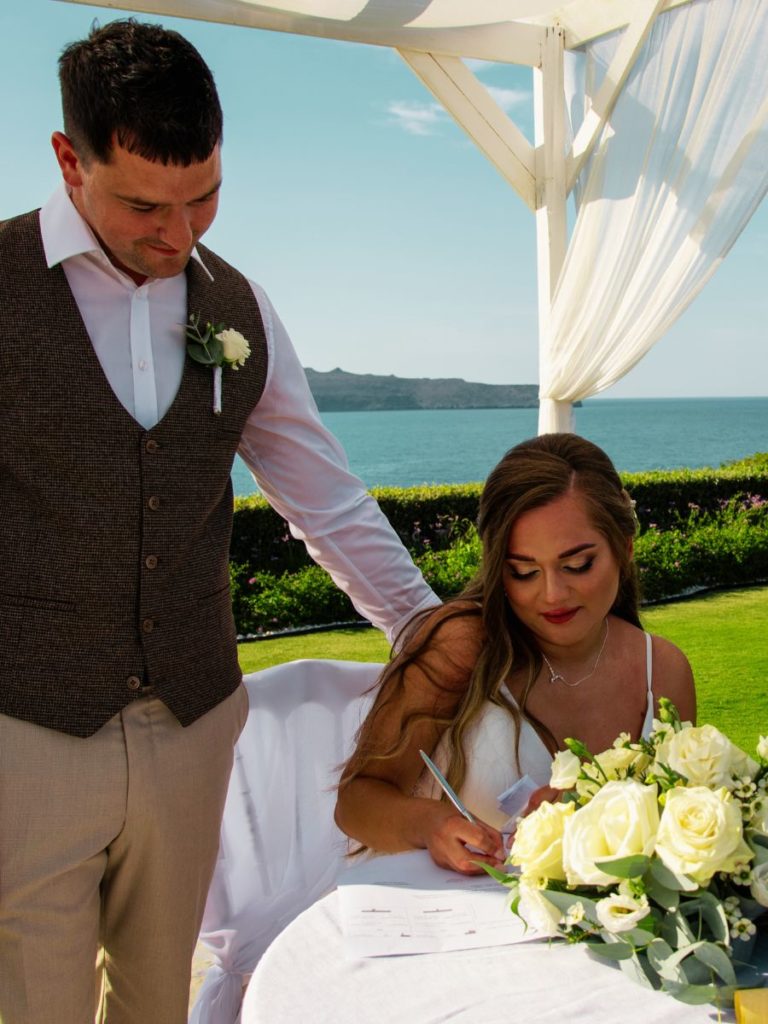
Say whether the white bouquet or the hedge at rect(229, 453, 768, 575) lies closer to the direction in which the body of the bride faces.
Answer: the white bouquet

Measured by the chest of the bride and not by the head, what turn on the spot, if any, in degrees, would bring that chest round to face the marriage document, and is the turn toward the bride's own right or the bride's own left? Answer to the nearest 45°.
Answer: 0° — they already face it

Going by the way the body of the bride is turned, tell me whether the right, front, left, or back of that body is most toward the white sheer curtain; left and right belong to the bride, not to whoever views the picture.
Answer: back

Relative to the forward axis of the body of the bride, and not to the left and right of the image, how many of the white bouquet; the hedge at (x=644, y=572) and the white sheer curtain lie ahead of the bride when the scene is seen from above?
1

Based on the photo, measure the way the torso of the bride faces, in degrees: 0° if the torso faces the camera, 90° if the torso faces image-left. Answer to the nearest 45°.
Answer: approximately 0°

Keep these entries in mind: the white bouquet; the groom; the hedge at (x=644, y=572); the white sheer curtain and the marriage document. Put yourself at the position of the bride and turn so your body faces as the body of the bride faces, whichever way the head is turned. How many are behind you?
2

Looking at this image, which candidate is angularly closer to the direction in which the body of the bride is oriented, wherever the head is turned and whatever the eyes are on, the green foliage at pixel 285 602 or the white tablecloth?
the white tablecloth

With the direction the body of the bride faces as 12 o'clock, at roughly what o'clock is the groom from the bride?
The groom is roughly at 2 o'clock from the bride.

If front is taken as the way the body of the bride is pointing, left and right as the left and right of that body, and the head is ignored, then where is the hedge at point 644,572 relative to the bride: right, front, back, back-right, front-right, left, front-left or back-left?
back

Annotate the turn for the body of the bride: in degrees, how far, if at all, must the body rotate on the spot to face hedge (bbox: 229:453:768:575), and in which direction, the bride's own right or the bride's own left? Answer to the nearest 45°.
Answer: approximately 180°
